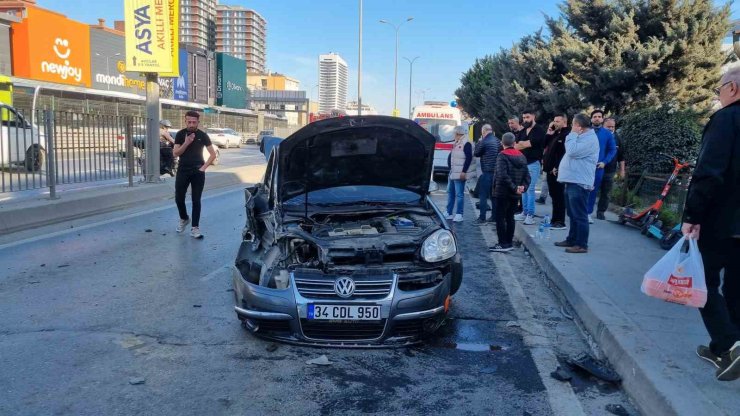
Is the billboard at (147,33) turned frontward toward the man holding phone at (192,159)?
yes

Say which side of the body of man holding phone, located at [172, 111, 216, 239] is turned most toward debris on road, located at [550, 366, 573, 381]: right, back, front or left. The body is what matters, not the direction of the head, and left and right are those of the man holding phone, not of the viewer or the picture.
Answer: front

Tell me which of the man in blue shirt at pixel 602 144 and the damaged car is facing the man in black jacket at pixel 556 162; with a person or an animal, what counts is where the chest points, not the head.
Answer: the man in blue shirt

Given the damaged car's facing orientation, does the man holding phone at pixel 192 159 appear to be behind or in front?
behind

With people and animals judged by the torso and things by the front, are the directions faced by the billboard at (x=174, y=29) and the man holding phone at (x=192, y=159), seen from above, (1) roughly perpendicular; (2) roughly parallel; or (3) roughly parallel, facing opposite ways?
roughly parallel

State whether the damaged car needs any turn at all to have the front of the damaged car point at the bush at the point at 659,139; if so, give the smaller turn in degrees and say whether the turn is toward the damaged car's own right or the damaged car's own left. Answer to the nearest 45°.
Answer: approximately 135° to the damaged car's own left

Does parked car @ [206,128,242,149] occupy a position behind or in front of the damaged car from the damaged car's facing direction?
behind

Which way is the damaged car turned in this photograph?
toward the camera

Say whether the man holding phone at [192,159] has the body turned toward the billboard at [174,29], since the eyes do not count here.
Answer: no

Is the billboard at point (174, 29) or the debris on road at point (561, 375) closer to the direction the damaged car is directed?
the debris on road

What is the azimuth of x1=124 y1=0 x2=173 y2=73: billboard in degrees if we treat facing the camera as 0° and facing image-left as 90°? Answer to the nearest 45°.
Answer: approximately 0°

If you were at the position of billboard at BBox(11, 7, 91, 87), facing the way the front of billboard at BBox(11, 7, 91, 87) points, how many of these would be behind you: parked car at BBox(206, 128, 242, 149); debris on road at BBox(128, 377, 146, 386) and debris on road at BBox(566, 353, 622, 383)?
0

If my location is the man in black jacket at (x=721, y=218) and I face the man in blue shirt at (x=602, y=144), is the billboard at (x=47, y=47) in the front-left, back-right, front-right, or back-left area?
front-left

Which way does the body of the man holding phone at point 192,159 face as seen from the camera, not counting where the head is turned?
toward the camera

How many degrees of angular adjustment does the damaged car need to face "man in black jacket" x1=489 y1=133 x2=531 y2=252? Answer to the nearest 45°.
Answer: approximately 135° to its left

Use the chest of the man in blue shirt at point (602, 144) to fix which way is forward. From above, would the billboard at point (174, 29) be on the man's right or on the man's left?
on the man's right

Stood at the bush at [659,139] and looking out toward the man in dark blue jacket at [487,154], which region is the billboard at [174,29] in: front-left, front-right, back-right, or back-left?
front-right

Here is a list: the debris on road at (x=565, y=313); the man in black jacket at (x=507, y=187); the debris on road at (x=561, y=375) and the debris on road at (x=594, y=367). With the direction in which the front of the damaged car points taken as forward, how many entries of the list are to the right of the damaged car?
0

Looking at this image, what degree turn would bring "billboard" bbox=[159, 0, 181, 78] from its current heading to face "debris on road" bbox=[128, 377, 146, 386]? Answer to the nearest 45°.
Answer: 0° — it already faces it
